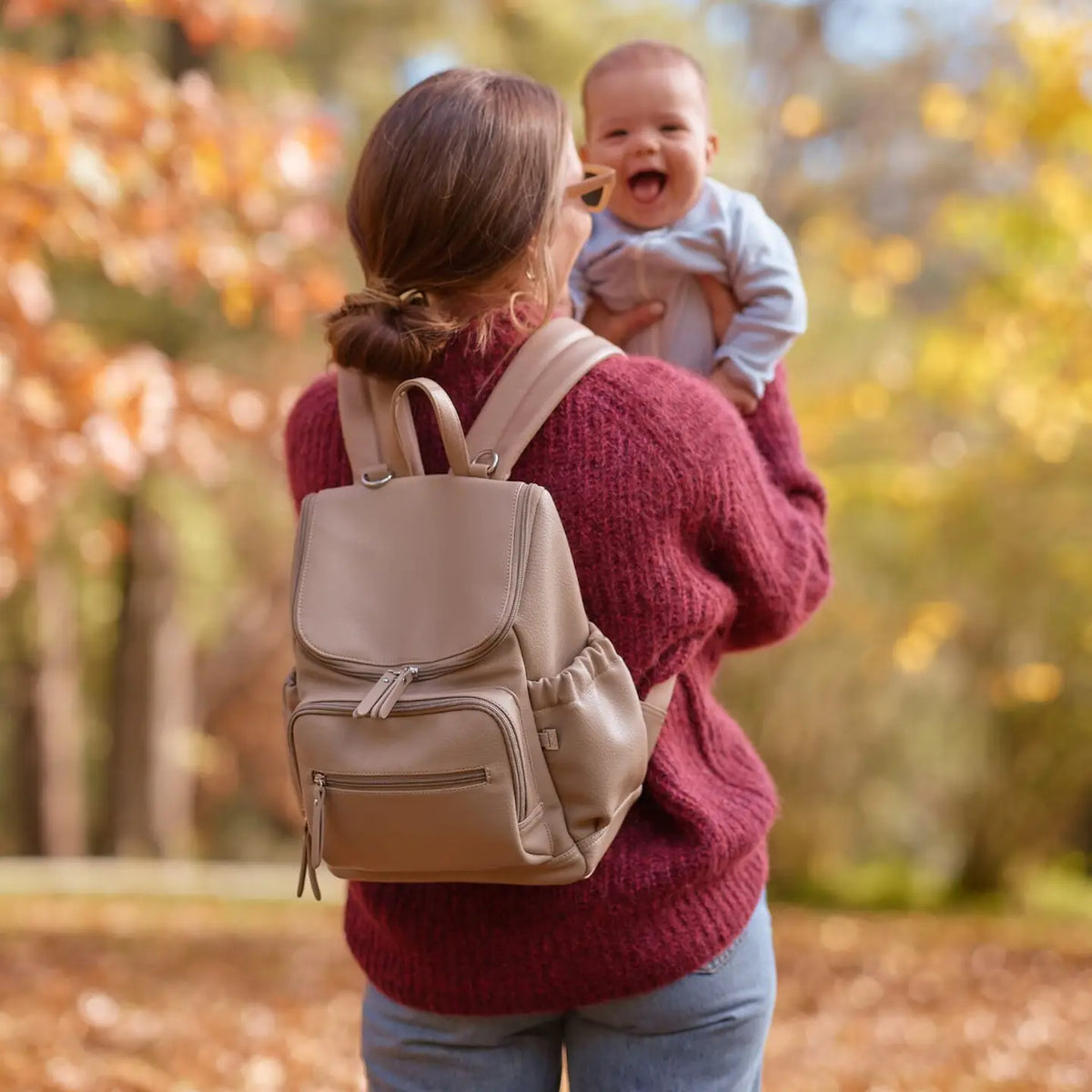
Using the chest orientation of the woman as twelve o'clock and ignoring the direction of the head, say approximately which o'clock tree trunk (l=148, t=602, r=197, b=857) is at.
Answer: The tree trunk is roughly at 10 o'clock from the woman.

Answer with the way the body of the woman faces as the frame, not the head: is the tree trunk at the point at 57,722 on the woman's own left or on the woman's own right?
on the woman's own left

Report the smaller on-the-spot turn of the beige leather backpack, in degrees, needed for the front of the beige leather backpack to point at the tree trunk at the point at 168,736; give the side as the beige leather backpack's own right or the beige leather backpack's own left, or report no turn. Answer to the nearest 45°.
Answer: approximately 135° to the beige leather backpack's own right

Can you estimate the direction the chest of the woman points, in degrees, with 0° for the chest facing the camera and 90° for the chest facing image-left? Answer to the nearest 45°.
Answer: approximately 225°

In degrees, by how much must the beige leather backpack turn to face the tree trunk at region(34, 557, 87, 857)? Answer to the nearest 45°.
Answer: approximately 135° to its right

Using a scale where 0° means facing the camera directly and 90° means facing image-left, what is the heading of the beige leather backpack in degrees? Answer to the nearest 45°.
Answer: approximately 45°

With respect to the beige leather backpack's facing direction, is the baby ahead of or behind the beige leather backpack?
behind

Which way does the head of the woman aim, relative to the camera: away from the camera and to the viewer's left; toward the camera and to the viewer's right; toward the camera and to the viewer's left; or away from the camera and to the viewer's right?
away from the camera and to the viewer's right
